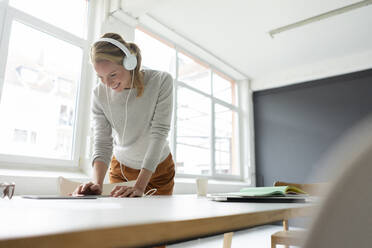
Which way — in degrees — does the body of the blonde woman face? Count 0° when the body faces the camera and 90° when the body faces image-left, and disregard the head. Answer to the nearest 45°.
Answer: approximately 45°

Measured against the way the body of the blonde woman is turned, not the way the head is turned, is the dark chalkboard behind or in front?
behind

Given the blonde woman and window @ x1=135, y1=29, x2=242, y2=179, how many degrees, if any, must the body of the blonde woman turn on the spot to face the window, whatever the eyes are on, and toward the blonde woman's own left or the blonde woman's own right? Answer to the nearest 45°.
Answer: approximately 135° to the blonde woman's own right

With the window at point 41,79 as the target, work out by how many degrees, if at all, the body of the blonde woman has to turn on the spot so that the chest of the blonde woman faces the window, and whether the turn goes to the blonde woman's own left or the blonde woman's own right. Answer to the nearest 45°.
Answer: approximately 90° to the blonde woman's own right
